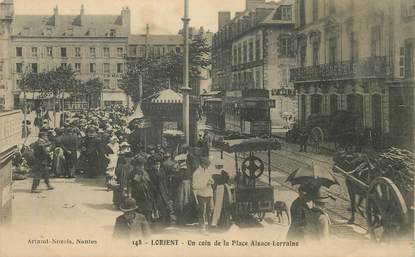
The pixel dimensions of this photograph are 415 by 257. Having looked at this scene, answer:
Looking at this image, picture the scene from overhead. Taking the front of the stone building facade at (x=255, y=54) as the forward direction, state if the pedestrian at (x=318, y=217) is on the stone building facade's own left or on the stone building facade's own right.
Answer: on the stone building facade's own left

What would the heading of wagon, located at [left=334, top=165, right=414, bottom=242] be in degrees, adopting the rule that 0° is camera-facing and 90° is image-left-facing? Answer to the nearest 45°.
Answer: approximately 135°

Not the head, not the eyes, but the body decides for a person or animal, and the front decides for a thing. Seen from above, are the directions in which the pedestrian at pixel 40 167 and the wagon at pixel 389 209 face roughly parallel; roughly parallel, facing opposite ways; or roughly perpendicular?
roughly perpendicular
